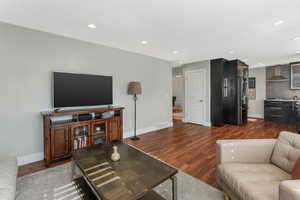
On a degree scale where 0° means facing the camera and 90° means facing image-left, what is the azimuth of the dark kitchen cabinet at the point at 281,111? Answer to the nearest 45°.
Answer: approximately 45°

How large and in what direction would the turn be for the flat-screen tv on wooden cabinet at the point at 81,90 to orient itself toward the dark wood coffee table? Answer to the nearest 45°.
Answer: approximately 45° to its right

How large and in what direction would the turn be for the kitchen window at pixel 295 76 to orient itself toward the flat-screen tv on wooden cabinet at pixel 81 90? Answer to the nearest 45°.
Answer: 0° — it already faces it

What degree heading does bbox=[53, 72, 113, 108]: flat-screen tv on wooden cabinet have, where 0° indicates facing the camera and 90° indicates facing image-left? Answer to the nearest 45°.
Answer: approximately 315°

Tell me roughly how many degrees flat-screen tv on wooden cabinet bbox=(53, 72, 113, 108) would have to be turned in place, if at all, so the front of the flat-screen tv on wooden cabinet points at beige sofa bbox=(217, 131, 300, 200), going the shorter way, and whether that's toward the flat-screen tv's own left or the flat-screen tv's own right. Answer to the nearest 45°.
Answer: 0° — it already faces it
